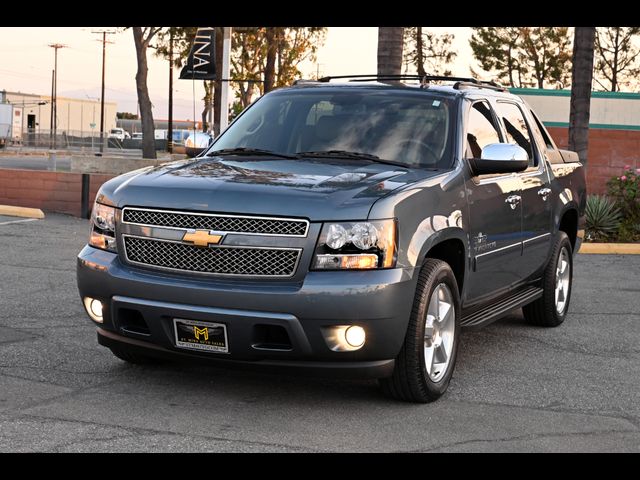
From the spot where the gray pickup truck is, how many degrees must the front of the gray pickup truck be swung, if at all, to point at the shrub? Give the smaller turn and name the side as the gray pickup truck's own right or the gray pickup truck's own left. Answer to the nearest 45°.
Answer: approximately 180°

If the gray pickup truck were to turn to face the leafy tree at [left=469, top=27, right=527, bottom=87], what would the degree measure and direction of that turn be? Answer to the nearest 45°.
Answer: approximately 135° to its right

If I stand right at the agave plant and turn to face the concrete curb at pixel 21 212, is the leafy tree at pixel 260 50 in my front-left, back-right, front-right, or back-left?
front-right

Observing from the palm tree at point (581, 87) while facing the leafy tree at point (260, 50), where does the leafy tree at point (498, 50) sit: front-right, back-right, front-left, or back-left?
front-right

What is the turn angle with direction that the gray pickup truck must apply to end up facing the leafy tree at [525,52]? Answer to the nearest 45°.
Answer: approximately 135° to its right

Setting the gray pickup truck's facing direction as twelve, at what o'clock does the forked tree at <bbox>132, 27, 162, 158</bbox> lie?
The forked tree is roughly at 4 o'clock from the gray pickup truck.

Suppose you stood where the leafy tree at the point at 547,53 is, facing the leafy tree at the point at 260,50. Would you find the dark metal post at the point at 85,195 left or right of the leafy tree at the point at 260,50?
left

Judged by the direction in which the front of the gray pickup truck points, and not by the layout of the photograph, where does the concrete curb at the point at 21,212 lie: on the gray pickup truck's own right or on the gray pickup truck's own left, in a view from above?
on the gray pickup truck's own right

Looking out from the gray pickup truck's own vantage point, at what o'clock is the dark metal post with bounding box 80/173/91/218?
The dark metal post is roughly at 4 o'clock from the gray pickup truck.

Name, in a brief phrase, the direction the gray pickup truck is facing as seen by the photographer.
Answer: facing the viewer and to the left of the viewer

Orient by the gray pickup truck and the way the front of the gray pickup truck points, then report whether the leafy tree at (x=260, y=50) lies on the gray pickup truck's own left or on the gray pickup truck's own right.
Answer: on the gray pickup truck's own right
